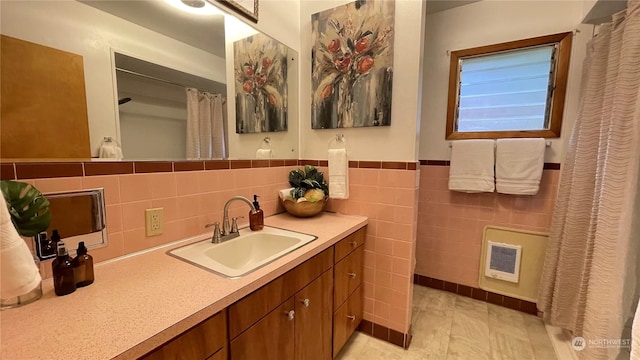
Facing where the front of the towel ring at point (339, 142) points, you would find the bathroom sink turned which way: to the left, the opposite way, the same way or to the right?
to the left

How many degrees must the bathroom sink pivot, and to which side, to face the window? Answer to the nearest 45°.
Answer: approximately 45° to its left

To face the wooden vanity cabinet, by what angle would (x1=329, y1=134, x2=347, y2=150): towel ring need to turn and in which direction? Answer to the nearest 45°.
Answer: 0° — it already faces it

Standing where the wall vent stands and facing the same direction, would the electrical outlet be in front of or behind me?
in front

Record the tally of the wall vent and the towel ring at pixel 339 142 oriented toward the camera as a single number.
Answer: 2

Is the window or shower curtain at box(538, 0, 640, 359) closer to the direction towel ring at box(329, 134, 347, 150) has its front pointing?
the shower curtain

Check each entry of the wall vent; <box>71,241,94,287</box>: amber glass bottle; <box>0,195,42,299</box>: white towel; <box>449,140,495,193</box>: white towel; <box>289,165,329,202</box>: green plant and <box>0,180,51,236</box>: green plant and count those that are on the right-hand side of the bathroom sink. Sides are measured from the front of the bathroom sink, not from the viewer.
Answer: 3

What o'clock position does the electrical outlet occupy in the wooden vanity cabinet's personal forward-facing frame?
The electrical outlet is roughly at 5 o'clock from the wooden vanity cabinet.

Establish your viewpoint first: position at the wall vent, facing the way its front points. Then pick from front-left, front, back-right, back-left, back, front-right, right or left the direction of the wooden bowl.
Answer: front-right

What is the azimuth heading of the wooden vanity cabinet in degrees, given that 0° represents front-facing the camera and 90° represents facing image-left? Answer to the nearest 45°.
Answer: approximately 315°

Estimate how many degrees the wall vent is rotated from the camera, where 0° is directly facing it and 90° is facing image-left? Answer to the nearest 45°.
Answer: approximately 0°

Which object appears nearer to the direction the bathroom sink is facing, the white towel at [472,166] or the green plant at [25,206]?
the white towel

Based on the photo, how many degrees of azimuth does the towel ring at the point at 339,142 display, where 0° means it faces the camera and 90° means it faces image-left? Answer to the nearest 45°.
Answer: approximately 0°
